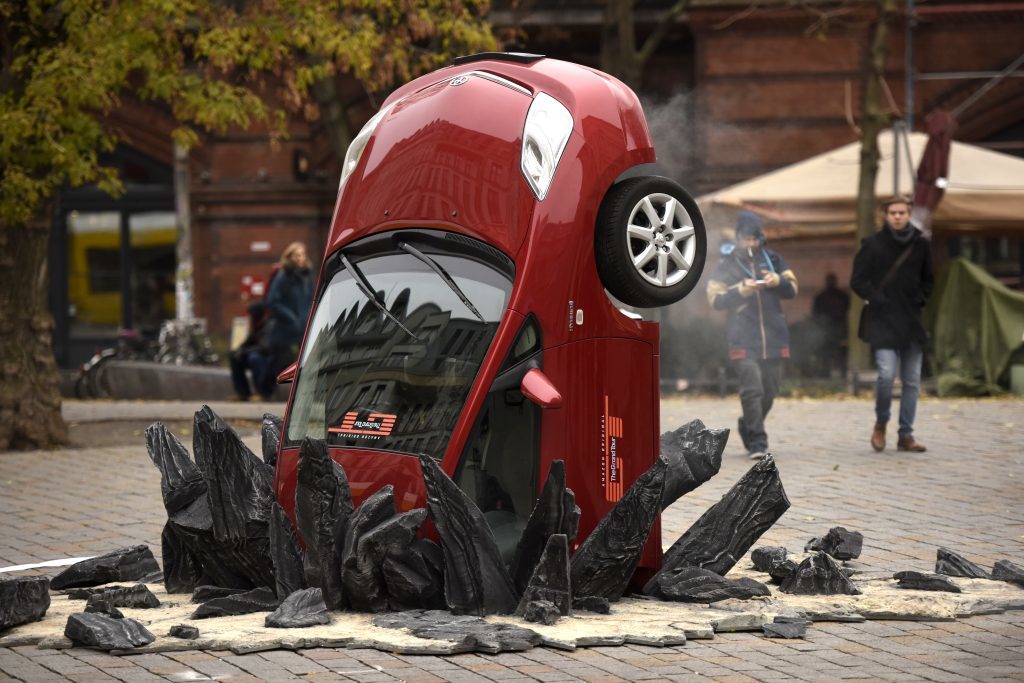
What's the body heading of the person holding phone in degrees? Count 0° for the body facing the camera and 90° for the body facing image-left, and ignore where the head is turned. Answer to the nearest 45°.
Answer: approximately 0°

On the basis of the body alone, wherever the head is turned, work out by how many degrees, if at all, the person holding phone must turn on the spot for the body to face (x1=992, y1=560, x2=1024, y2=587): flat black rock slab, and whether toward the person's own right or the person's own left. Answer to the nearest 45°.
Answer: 0° — they already face it

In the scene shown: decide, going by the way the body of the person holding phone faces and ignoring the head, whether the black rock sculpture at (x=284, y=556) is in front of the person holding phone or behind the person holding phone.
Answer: in front

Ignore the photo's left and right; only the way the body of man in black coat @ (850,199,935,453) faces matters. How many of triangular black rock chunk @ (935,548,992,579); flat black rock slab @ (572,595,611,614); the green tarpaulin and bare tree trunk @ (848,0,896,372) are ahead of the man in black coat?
2

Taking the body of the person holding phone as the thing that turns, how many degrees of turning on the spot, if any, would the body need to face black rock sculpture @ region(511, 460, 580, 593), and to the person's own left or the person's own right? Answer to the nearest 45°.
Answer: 0° — they already face it

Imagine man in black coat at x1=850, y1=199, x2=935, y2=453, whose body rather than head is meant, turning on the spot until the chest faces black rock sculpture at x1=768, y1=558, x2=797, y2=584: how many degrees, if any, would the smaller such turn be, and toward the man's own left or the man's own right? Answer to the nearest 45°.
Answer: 0° — they already face it

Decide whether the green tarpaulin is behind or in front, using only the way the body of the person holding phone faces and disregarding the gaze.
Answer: behind

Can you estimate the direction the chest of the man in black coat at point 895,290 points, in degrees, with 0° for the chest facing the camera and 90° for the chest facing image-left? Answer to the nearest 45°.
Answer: approximately 0°

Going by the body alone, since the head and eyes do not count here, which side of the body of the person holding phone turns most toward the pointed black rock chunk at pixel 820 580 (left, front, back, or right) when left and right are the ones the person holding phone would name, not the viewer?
front

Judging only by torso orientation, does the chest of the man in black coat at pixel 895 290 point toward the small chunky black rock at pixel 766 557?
yes

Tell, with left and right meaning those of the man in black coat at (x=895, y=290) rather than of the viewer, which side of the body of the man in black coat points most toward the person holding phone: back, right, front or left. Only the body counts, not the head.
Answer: right

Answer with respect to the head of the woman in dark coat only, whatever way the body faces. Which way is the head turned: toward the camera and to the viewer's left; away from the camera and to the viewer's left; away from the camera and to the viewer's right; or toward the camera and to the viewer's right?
toward the camera and to the viewer's right

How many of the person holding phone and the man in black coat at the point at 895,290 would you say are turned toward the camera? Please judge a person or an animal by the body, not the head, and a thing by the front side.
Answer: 2
